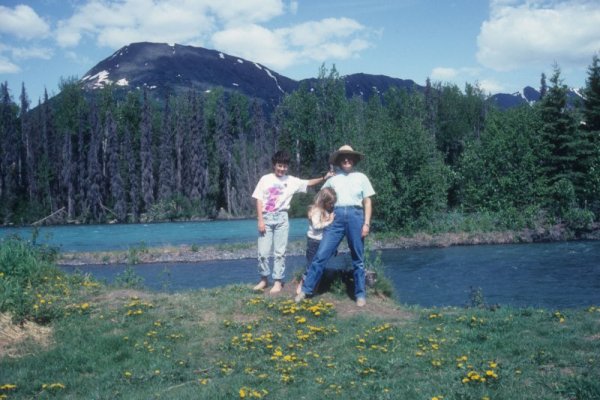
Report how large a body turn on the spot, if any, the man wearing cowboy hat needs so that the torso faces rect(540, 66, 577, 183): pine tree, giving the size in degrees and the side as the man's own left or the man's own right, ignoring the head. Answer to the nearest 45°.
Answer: approximately 135° to the man's own left

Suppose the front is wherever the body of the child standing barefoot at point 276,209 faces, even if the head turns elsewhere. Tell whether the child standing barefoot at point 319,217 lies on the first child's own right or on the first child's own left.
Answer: on the first child's own left

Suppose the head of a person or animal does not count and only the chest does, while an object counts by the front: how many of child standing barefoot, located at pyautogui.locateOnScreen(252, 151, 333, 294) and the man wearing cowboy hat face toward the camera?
2

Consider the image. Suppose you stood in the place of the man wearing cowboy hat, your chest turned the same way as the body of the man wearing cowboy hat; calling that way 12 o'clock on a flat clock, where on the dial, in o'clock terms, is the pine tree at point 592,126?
The pine tree is roughly at 7 o'clock from the man wearing cowboy hat.

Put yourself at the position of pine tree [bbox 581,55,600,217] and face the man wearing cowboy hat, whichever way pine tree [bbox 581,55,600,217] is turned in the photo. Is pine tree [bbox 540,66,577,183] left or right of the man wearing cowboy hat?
right

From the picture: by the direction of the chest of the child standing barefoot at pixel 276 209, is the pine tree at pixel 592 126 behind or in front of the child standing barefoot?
behind

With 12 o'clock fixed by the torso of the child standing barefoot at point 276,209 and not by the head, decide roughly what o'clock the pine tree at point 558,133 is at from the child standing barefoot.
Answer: The pine tree is roughly at 7 o'clock from the child standing barefoot.
